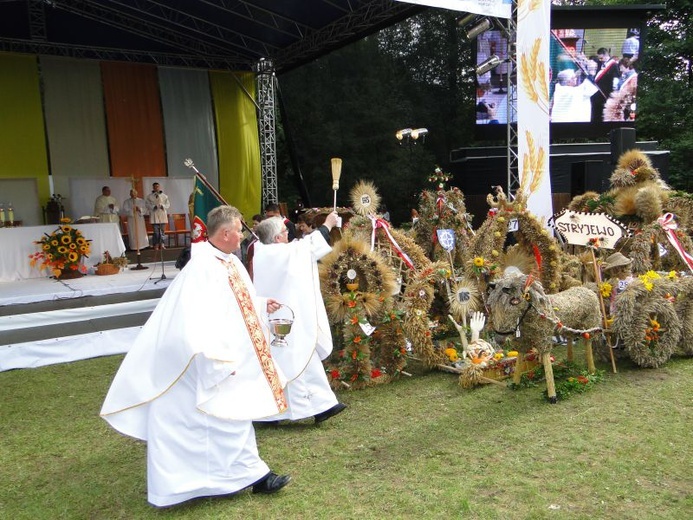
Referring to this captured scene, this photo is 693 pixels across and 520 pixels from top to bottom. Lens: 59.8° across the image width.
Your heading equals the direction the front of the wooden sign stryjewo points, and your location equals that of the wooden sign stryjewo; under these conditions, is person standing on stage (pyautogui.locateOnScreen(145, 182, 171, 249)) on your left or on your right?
on your right

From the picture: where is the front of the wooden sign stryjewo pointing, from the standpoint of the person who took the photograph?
facing the viewer

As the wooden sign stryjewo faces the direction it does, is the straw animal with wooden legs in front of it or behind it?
in front

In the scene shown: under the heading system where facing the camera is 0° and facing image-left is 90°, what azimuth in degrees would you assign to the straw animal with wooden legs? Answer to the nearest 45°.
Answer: approximately 45°

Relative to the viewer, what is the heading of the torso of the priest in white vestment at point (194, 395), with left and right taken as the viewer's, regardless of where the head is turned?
facing to the right of the viewer

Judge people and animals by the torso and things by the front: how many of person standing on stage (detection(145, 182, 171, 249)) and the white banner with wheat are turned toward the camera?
2

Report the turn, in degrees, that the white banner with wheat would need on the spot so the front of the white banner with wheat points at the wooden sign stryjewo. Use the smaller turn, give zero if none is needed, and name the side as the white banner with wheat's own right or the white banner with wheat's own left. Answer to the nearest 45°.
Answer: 0° — it already faces it

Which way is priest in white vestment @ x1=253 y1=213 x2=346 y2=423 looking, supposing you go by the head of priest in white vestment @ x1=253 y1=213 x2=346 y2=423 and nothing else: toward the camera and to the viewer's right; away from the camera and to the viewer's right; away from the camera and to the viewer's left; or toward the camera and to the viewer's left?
away from the camera and to the viewer's right

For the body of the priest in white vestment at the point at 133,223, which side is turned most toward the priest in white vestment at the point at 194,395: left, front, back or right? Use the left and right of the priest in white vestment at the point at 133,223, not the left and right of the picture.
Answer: front

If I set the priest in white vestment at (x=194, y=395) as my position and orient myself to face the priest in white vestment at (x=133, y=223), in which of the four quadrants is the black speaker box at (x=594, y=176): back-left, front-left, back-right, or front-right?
front-right

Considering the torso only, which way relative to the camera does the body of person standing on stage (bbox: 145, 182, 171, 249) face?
toward the camera

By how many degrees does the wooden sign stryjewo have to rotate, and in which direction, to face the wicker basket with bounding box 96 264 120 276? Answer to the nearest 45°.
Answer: approximately 90° to its right

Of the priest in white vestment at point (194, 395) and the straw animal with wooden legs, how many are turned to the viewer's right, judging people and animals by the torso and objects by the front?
1

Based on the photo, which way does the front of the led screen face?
toward the camera

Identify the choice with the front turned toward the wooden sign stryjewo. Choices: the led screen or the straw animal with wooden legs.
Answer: the led screen
